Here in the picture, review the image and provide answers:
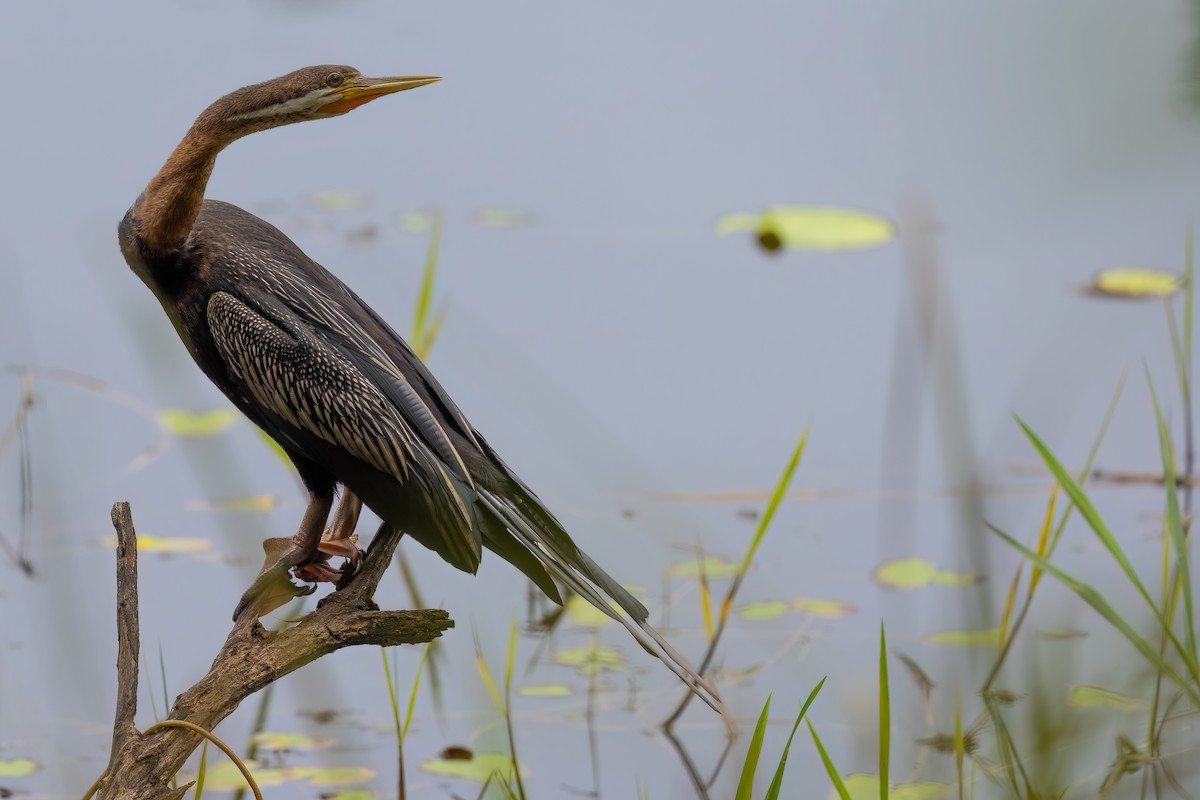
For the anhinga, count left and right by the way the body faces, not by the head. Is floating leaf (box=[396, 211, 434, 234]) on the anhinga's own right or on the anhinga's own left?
on the anhinga's own right

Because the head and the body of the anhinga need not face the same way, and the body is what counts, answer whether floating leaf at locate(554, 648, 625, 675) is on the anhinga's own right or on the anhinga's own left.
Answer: on the anhinga's own right

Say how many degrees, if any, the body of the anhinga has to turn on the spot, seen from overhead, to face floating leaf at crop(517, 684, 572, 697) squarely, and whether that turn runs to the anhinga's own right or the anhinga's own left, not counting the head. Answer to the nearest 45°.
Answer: approximately 90° to the anhinga's own right

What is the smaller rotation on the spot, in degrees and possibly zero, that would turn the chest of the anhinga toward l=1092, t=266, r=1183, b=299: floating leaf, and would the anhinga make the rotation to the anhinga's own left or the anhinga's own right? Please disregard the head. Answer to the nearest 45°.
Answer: approximately 135° to the anhinga's own right

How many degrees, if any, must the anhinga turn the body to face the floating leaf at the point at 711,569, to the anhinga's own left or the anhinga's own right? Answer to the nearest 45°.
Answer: approximately 135° to the anhinga's own right

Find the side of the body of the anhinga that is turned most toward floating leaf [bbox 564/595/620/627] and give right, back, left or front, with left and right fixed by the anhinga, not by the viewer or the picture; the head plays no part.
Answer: right

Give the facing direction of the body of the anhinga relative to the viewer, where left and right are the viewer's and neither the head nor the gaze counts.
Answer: facing to the left of the viewer

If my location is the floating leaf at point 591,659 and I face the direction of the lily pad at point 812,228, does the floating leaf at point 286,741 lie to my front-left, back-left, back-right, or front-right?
back-left

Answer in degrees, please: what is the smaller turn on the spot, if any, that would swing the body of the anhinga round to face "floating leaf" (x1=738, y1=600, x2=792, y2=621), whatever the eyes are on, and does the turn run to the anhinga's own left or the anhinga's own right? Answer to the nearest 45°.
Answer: approximately 135° to the anhinga's own right
